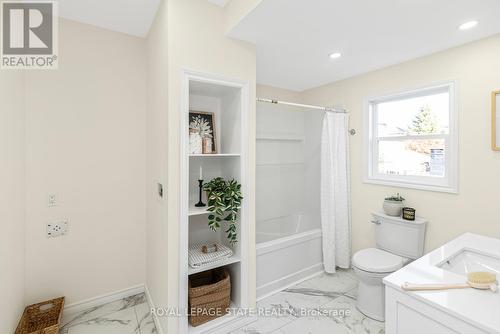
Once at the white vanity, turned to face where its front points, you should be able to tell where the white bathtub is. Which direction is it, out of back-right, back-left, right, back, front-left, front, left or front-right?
right

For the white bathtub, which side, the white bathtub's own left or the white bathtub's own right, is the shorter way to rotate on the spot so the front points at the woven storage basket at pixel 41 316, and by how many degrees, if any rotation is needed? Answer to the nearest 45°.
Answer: approximately 90° to the white bathtub's own right

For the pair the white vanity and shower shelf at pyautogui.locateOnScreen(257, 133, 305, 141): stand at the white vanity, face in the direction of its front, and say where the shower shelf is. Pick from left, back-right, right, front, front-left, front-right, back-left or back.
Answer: right

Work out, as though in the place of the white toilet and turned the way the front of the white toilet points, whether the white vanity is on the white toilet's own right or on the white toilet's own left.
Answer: on the white toilet's own left

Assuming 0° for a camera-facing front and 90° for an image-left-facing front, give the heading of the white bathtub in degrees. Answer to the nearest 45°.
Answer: approximately 315°

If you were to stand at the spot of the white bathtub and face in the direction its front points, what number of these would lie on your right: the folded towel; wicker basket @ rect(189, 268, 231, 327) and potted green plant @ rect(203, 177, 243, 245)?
3
